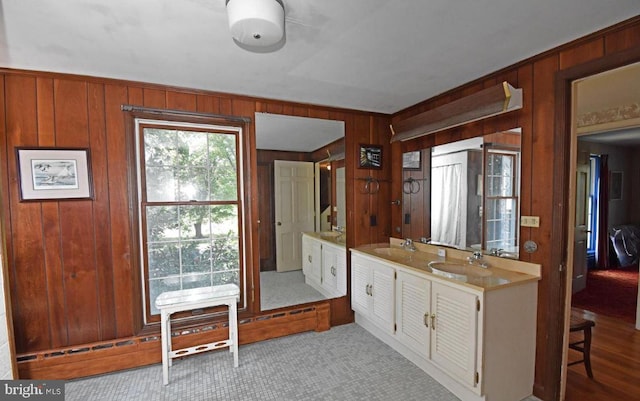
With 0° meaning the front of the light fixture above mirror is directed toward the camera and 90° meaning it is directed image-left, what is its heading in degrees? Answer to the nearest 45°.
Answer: approximately 45°

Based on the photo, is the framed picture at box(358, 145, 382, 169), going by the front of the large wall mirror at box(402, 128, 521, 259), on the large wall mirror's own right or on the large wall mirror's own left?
on the large wall mirror's own right

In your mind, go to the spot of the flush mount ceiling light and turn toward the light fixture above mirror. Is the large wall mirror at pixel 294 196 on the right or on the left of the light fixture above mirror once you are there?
left

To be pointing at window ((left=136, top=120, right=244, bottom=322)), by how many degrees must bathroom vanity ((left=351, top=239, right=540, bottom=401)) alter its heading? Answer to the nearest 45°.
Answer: approximately 45° to its right

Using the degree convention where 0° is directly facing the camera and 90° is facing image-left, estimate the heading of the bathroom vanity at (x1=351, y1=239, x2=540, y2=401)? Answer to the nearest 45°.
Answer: approximately 45°

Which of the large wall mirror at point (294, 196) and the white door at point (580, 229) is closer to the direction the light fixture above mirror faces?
the large wall mirror

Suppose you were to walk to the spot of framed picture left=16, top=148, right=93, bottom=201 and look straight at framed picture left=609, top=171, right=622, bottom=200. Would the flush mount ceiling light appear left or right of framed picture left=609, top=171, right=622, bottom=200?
right

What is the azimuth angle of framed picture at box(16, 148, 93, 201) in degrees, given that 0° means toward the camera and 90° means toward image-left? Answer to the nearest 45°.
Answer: approximately 0°

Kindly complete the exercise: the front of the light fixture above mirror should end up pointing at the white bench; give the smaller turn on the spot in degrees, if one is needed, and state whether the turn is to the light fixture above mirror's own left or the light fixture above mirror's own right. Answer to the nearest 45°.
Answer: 0° — it already faces it
